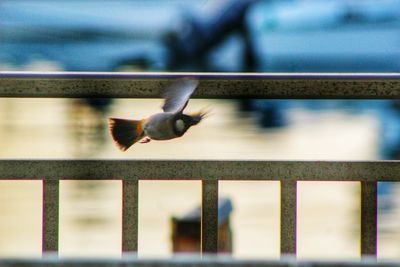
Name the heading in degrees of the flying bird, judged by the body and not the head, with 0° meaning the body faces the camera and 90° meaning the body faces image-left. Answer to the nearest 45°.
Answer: approximately 270°
